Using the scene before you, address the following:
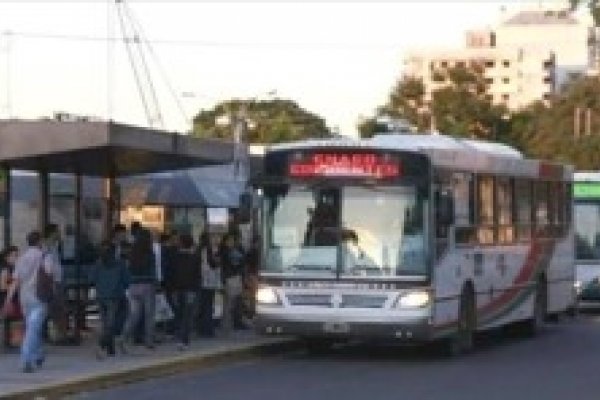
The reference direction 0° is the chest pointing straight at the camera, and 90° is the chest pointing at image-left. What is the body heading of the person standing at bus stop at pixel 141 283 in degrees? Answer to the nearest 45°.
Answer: approximately 225°

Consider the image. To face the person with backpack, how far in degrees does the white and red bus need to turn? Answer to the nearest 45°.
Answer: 0° — it already faces them

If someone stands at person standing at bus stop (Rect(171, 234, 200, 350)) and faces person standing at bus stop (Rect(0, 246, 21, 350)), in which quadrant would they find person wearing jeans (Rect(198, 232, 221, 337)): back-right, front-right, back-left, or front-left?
back-right

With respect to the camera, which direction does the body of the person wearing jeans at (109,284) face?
away from the camera

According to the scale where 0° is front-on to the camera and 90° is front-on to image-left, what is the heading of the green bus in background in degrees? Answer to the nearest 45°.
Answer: approximately 0°

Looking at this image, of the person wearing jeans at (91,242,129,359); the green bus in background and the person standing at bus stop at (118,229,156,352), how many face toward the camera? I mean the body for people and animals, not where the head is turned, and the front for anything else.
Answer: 1
